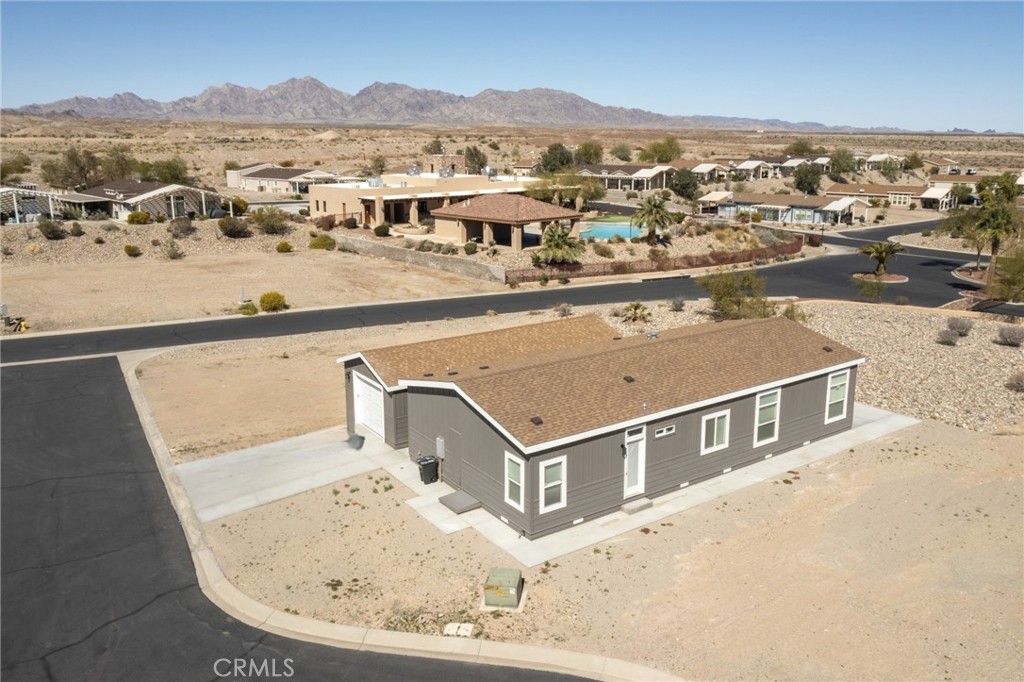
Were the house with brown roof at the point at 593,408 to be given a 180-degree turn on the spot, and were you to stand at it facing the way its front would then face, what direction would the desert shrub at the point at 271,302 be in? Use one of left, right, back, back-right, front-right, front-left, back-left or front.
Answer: left

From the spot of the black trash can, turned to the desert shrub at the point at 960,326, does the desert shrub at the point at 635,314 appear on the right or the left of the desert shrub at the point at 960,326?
left

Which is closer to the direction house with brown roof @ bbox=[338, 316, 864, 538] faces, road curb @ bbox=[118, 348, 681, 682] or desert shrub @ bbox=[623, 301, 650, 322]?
the road curb

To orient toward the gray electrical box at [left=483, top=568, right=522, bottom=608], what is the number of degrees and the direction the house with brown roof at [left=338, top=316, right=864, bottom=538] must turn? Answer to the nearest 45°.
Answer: approximately 45° to its left

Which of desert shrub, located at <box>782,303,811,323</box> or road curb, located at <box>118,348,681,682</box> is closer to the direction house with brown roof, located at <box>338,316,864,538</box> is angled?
the road curb

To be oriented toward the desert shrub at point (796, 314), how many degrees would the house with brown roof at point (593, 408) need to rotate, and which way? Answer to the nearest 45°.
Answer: approximately 180°

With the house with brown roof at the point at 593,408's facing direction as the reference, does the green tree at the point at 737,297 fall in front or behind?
behind

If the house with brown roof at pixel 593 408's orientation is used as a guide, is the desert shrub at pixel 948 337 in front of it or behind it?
behind

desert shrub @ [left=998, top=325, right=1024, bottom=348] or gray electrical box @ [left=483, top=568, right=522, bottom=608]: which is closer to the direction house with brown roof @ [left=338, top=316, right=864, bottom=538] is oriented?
the gray electrical box

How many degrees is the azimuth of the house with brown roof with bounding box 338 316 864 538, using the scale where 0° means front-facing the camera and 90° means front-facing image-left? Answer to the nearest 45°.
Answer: approximately 45°
